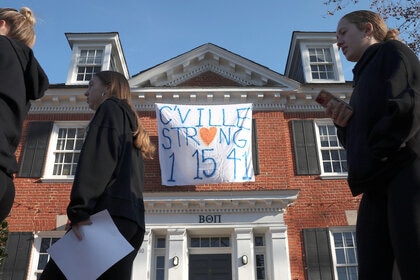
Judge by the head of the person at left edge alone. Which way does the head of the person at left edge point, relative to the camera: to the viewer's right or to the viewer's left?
to the viewer's left

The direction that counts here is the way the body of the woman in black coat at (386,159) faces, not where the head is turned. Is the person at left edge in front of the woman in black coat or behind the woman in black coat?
in front

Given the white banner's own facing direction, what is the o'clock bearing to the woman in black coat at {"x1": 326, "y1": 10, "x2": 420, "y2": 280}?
The woman in black coat is roughly at 12 o'clock from the white banner.

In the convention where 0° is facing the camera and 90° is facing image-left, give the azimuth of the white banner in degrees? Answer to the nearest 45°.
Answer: approximately 0°

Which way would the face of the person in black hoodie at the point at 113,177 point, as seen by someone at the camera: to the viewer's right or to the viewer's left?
to the viewer's left

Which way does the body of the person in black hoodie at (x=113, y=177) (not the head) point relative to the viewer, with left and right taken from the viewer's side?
facing to the left of the viewer

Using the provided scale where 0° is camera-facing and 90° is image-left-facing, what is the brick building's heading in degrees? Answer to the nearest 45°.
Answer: approximately 0°

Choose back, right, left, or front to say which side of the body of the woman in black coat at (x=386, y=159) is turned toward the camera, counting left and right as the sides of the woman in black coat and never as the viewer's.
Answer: left

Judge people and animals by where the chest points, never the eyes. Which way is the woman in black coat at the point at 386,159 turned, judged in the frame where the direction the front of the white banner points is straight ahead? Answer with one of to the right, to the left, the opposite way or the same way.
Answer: to the right

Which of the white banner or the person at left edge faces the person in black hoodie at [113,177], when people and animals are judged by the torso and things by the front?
the white banner

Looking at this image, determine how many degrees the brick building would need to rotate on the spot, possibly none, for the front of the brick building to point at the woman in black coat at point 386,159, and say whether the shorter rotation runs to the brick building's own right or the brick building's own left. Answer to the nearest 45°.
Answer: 0° — it already faces them

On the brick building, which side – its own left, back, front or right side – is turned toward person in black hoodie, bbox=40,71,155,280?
front

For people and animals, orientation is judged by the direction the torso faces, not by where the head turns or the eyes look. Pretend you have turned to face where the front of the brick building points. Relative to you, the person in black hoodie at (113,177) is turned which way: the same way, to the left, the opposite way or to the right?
to the right

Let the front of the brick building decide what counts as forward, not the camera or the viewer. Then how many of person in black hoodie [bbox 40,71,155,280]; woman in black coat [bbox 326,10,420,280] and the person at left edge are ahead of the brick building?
3

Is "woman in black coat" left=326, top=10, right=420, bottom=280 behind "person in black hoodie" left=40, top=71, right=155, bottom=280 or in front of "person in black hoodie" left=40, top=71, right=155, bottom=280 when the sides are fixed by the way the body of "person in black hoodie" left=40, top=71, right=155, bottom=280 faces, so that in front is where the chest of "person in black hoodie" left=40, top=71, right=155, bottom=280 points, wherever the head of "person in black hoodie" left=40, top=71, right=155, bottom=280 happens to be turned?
behind
